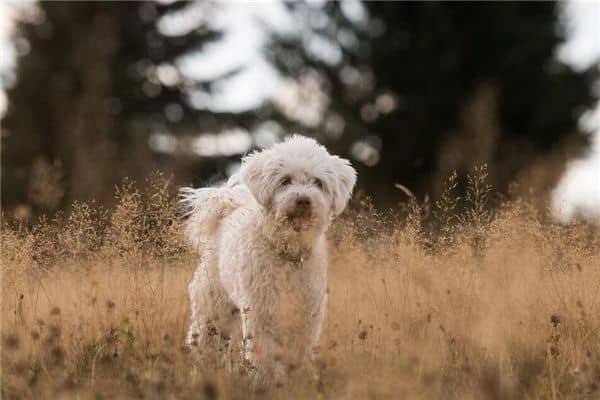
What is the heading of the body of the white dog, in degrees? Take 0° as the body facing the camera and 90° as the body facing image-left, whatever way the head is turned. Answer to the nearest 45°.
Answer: approximately 315°
